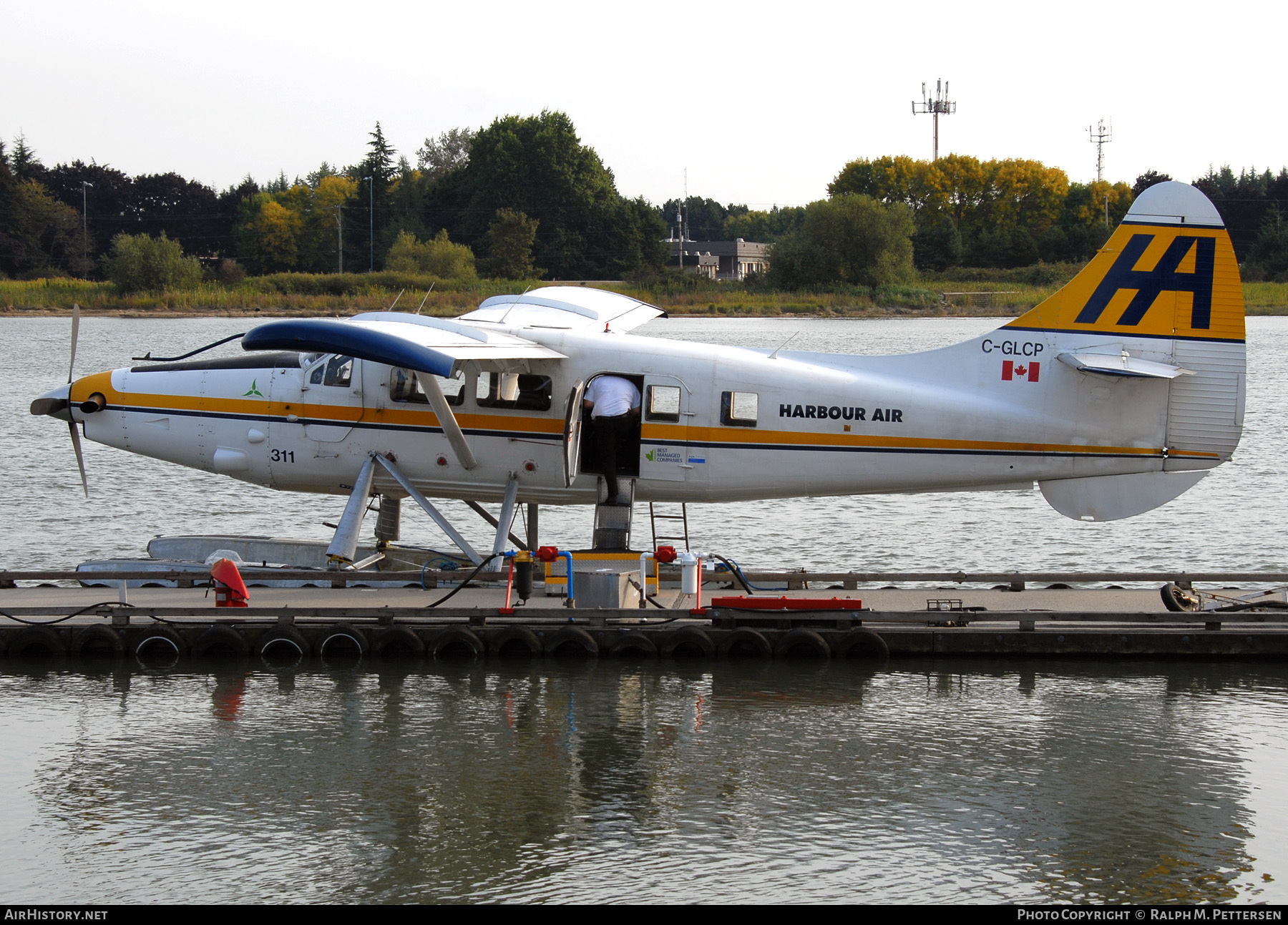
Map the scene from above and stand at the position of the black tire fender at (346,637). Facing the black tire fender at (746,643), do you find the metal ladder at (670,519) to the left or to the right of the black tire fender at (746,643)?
left

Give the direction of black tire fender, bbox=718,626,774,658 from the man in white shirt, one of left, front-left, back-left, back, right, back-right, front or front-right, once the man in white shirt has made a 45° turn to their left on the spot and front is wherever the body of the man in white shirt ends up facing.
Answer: back

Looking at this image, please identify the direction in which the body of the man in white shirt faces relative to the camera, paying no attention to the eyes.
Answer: away from the camera

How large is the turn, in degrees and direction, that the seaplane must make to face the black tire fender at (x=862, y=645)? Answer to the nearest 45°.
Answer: approximately 135° to its left

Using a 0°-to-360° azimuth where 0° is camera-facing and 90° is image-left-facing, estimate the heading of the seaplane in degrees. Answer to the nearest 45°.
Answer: approximately 90°
